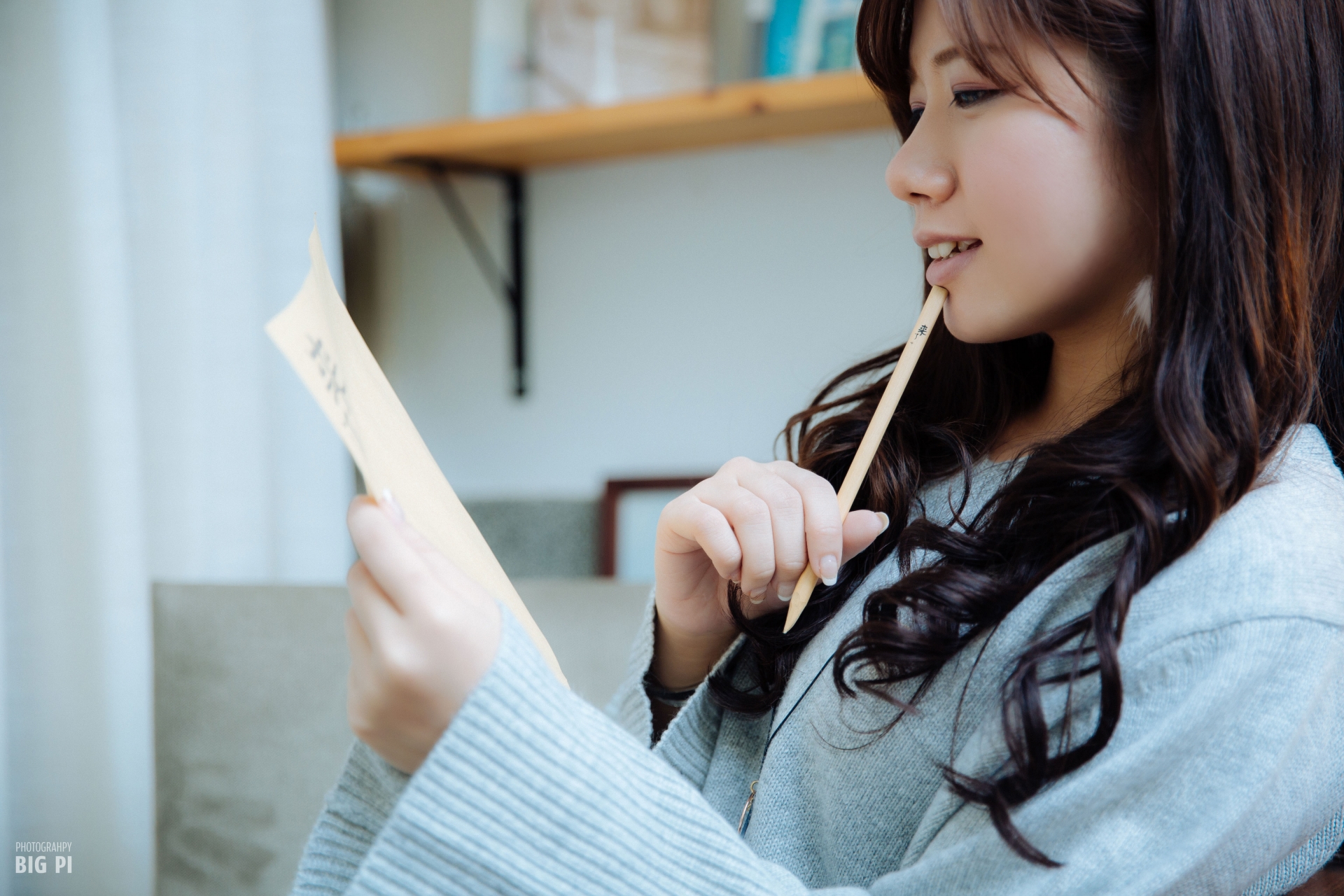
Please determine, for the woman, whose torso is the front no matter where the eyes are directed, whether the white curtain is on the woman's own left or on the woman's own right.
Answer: on the woman's own right

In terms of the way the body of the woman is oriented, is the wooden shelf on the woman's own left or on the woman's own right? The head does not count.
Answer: on the woman's own right

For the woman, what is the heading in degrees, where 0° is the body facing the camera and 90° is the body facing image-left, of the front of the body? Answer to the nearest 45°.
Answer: approximately 45°

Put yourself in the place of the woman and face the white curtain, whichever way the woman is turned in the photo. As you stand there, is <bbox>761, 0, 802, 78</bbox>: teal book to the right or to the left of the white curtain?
right
